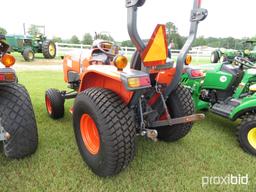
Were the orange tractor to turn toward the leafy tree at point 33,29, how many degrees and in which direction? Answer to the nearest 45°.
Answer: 0° — it already faces it

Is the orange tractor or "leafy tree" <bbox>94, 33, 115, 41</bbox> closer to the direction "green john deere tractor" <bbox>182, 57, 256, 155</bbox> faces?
the leafy tree

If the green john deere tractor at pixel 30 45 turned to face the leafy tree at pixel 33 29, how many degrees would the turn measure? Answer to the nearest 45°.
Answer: approximately 135° to its right

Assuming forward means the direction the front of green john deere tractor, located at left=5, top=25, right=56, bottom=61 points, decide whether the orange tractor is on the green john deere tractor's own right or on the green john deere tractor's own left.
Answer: on the green john deere tractor's own left

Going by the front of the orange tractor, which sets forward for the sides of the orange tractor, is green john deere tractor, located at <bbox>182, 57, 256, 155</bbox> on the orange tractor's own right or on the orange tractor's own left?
on the orange tractor's own right

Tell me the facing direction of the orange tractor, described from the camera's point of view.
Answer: facing away from the viewer and to the left of the viewer

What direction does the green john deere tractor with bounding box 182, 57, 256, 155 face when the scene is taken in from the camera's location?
facing away from the viewer and to the left of the viewer

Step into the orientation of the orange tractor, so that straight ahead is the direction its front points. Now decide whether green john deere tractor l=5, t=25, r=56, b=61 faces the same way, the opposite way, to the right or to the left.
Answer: to the left

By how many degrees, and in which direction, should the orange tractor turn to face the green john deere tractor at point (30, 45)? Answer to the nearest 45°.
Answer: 0° — it already faces it

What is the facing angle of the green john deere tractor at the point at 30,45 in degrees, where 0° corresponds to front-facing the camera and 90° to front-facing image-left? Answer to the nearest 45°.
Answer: approximately 45°
